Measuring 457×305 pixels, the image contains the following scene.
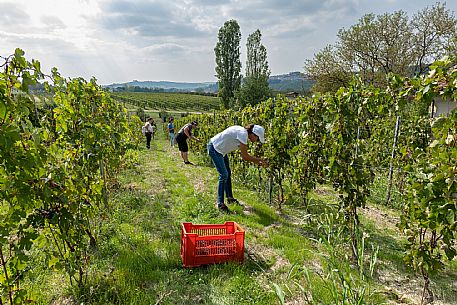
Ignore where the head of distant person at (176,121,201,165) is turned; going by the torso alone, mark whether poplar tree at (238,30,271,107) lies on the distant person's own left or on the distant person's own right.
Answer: on the distant person's own left

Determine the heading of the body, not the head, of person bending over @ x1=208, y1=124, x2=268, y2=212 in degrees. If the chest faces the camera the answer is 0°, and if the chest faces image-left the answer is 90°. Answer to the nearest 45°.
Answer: approximately 270°

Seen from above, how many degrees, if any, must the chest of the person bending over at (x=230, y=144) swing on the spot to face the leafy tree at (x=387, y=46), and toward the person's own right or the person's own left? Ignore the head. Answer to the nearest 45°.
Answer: approximately 45° to the person's own left

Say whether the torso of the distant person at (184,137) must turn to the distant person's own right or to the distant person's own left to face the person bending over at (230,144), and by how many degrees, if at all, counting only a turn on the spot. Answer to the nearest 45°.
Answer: approximately 90° to the distant person's own right

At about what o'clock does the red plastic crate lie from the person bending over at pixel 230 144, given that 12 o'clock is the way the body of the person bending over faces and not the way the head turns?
The red plastic crate is roughly at 3 o'clock from the person bending over.

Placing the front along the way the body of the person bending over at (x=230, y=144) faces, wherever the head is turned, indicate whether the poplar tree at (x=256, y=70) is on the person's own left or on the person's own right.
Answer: on the person's own left

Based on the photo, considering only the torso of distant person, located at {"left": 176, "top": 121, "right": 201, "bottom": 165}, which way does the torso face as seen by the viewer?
to the viewer's right

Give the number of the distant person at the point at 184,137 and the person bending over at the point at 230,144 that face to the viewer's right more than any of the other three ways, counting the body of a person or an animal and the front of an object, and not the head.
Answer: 2
